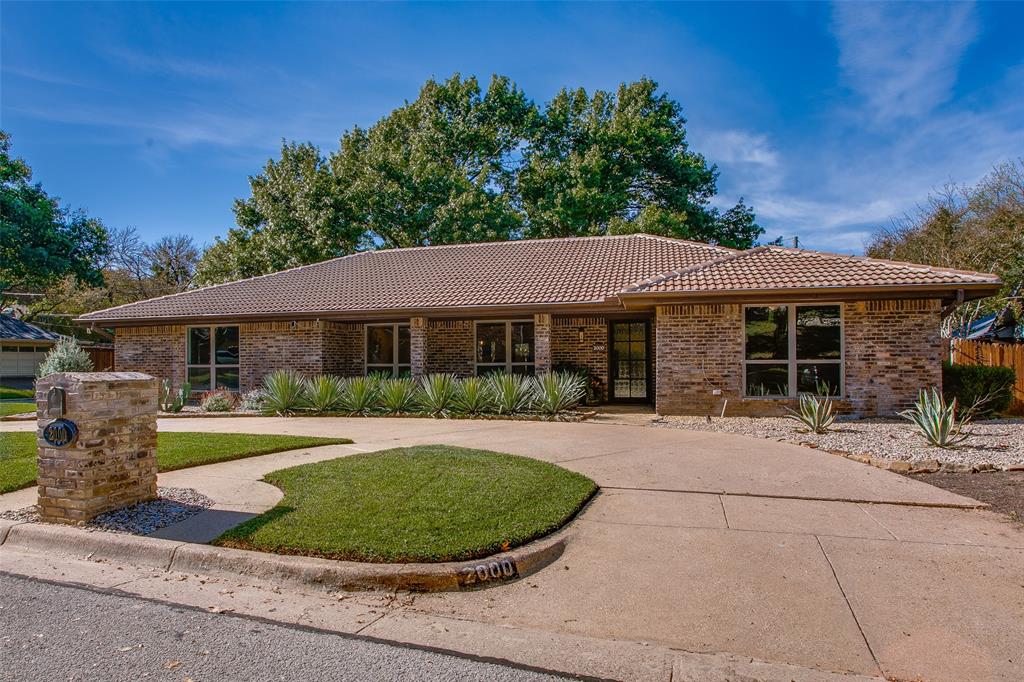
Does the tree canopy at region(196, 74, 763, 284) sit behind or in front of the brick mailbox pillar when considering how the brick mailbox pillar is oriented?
behind

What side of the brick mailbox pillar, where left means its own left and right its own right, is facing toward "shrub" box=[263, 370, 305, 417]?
back

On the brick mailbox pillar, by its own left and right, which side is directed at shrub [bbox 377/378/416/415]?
back

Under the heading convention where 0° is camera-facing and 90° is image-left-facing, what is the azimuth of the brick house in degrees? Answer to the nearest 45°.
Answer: approximately 0°

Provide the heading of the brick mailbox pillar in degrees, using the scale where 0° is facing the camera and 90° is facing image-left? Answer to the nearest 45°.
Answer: approximately 45°

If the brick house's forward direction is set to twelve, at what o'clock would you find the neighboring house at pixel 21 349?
The neighboring house is roughly at 4 o'clock from the brick house.

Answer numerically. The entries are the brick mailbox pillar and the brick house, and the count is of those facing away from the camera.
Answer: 0

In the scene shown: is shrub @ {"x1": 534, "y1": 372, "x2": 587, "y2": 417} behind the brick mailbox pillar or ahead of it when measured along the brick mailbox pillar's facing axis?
behind

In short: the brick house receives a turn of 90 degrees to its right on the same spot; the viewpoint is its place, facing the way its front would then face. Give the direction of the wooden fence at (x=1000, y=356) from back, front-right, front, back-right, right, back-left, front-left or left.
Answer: back
